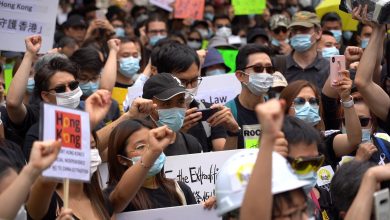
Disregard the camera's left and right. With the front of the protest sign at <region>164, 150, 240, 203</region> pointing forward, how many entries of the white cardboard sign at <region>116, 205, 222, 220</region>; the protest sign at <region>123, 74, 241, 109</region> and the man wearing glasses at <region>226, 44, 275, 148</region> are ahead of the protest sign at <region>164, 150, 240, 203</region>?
1

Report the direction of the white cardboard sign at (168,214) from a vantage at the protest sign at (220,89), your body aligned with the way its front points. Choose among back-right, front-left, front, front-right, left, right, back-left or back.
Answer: front

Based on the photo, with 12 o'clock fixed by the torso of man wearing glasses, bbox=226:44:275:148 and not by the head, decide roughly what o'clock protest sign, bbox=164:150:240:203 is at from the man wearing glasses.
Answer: The protest sign is roughly at 2 o'clock from the man wearing glasses.

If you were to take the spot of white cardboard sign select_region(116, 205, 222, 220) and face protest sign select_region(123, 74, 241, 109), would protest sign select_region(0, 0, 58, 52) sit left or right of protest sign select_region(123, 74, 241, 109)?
left

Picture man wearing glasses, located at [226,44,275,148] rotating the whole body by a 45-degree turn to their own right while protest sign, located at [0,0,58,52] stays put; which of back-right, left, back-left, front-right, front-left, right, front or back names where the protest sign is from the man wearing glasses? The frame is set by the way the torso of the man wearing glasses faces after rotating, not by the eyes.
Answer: right

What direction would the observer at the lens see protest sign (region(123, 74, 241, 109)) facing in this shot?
facing the viewer

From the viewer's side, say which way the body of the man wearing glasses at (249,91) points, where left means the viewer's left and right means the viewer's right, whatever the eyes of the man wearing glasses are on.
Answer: facing the viewer and to the right of the viewer

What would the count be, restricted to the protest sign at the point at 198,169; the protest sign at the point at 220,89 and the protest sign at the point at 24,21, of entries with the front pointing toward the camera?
3

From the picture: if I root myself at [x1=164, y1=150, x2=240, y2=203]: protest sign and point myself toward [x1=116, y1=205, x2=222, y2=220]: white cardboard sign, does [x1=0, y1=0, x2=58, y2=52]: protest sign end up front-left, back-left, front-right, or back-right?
back-right

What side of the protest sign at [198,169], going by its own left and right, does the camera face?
front

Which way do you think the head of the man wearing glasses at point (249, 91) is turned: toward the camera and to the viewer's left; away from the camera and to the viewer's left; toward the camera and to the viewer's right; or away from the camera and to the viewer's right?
toward the camera and to the viewer's right

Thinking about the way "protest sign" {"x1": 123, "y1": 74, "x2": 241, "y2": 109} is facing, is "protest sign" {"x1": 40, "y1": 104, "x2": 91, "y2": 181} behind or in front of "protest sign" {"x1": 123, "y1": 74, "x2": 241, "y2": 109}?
in front

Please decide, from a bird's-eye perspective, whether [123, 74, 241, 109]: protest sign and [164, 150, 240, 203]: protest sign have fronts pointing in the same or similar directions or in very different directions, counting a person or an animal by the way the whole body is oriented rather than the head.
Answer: same or similar directions

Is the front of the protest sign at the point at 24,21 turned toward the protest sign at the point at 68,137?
yes
